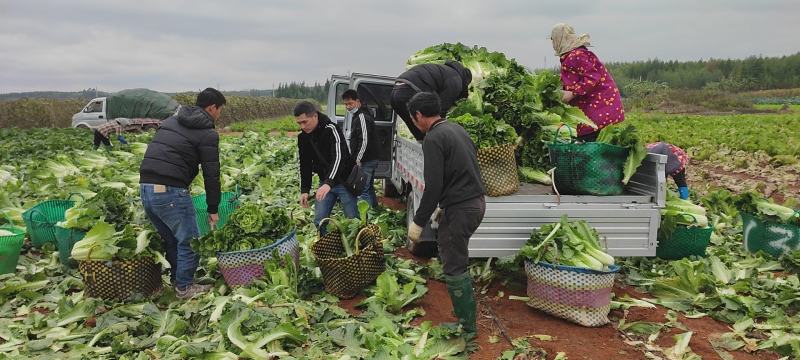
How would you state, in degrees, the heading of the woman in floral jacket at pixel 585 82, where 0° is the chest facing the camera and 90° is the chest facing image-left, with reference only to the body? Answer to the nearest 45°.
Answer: approximately 90°

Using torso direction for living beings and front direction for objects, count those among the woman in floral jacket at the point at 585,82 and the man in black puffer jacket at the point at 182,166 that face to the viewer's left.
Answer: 1

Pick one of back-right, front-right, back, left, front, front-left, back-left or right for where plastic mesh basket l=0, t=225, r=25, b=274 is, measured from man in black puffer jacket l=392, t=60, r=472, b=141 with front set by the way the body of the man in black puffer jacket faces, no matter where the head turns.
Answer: back

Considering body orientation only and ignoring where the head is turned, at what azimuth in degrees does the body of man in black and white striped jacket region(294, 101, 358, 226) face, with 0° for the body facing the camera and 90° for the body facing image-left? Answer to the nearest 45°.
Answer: approximately 45°

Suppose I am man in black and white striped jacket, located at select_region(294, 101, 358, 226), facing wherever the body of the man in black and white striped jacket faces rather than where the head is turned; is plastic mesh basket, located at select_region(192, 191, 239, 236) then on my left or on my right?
on my right

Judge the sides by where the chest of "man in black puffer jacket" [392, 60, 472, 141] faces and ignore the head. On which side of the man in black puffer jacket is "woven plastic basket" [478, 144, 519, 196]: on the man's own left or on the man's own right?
on the man's own right

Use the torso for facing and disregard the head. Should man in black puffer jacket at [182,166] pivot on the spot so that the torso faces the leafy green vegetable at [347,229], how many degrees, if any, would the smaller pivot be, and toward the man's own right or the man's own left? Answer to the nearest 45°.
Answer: approximately 45° to the man's own right

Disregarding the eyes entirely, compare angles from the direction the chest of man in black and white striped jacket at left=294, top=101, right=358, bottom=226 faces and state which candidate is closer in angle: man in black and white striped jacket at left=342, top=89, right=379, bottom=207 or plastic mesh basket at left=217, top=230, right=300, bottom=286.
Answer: the plastic mesh basket

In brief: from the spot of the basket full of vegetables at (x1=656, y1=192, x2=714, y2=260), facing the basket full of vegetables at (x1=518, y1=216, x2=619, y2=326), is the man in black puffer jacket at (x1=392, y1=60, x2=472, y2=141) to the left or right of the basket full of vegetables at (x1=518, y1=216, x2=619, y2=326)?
right

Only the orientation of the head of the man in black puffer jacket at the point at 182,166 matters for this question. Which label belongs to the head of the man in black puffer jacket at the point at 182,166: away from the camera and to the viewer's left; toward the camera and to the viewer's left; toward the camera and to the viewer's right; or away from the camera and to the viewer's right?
away from the camera and to the viewer's right

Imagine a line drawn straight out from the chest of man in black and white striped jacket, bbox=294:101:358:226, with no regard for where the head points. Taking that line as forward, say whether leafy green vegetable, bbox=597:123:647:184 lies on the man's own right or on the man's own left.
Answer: on the man's own left
